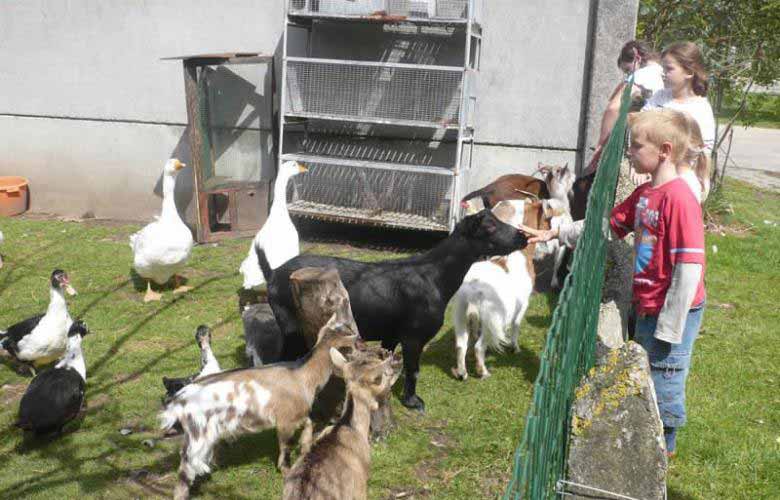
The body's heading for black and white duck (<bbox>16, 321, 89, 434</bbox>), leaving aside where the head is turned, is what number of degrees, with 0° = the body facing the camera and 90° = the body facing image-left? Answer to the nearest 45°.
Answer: approximately 225°

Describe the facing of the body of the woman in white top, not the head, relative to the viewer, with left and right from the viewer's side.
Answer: facing to the left of the viewer

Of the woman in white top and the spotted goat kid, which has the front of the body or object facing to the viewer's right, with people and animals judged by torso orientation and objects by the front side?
the spotted goat kid

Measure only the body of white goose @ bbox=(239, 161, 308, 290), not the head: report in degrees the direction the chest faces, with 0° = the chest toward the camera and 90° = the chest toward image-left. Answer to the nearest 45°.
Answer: approximately 270°

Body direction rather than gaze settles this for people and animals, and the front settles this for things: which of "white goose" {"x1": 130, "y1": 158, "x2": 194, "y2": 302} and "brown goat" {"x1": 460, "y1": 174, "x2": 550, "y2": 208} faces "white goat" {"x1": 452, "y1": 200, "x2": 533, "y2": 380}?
the white goose

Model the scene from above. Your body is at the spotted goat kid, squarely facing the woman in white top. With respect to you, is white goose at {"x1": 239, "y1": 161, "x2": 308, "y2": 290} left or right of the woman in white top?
left

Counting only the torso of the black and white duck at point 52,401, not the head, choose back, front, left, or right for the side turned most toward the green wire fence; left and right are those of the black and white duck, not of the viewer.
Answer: right

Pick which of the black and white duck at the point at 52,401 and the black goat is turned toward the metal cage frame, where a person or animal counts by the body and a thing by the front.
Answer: the black and white duck

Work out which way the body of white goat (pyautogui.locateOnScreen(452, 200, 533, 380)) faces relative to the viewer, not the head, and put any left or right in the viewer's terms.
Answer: facing away from the viewer and to the right of the viewer

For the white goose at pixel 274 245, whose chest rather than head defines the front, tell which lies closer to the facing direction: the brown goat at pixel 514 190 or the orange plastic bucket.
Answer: the brown goat

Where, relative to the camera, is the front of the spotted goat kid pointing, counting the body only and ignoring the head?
to the viewer's right
